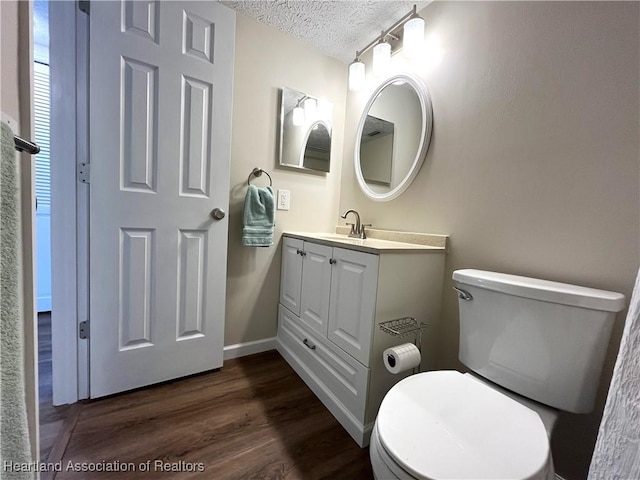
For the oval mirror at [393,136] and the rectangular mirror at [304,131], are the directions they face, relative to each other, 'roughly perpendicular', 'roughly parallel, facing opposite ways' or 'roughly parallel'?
roughly perpendicular

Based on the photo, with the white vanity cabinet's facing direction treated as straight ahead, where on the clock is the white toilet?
The white toilet is roughly at 9 o'clock from the white vanity cabinet.

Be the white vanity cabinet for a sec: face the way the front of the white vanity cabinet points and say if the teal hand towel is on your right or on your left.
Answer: on your right

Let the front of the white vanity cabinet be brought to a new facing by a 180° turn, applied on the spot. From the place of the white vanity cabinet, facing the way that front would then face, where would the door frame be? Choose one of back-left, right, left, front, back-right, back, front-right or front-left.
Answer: back-left

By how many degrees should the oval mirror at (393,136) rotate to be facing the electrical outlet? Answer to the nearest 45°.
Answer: approximately 45° to its right

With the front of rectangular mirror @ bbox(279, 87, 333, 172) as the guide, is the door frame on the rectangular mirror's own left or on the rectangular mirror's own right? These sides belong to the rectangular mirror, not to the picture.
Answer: on the rectangular mirror's own right
